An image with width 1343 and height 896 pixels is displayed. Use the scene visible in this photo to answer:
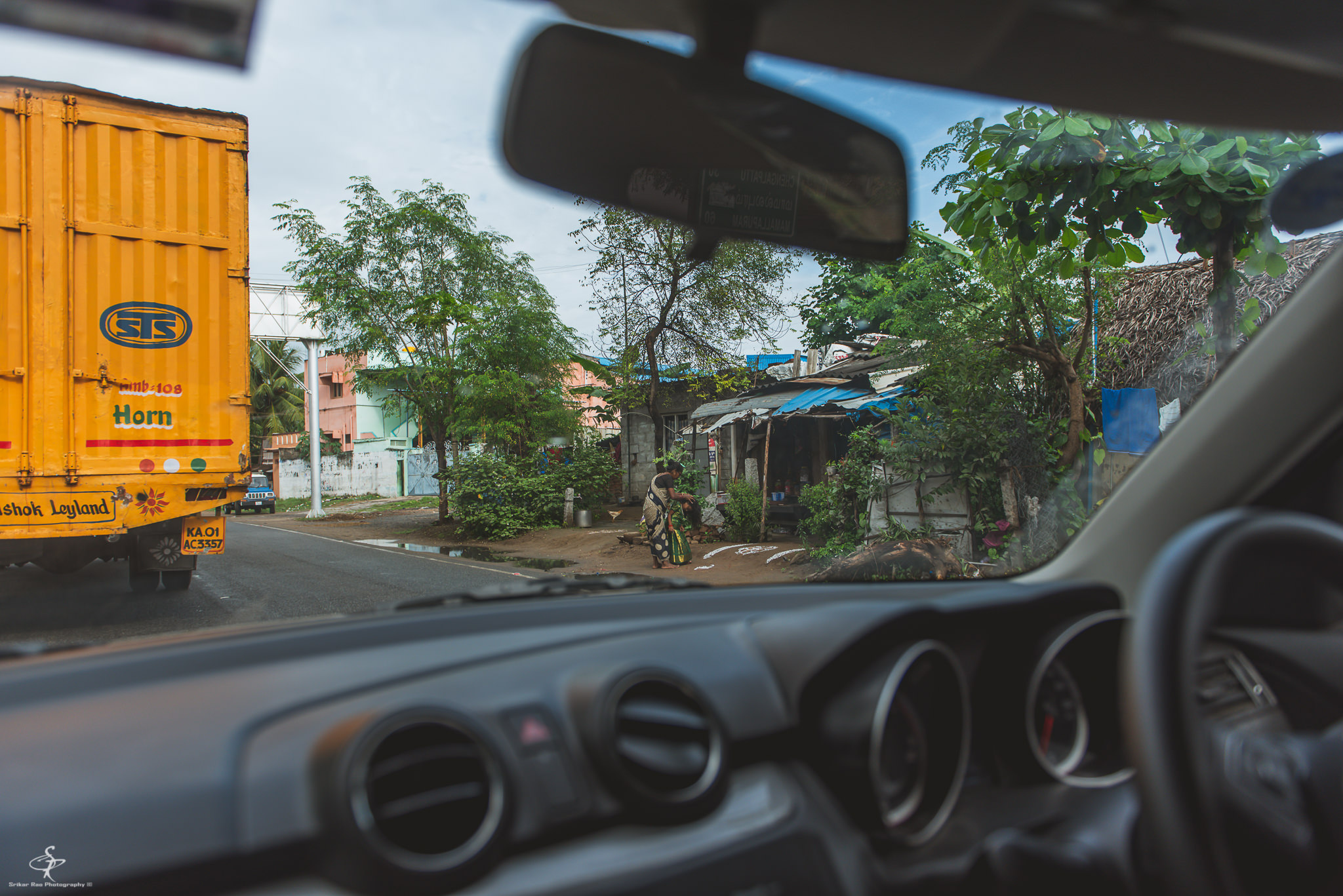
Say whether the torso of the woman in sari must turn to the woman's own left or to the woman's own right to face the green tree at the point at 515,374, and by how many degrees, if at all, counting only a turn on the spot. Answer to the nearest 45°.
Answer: approximately 135° to the woman's own left

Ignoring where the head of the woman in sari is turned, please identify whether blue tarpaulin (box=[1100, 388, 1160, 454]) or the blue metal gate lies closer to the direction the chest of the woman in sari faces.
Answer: the blue tarpaulin

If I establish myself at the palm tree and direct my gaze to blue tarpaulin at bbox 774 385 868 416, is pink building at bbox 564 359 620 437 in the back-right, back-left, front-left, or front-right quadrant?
front-left

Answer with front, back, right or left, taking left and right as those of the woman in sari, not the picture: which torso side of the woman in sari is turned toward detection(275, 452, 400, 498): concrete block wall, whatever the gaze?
left

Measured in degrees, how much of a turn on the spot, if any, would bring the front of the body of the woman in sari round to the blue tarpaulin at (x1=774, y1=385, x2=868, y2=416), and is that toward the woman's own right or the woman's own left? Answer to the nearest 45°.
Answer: approximately 45° to the woman's own left

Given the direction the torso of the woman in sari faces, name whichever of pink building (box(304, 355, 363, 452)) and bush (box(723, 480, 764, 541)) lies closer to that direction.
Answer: the bush

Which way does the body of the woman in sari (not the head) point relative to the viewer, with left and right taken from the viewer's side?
facing to the right of the viewer
